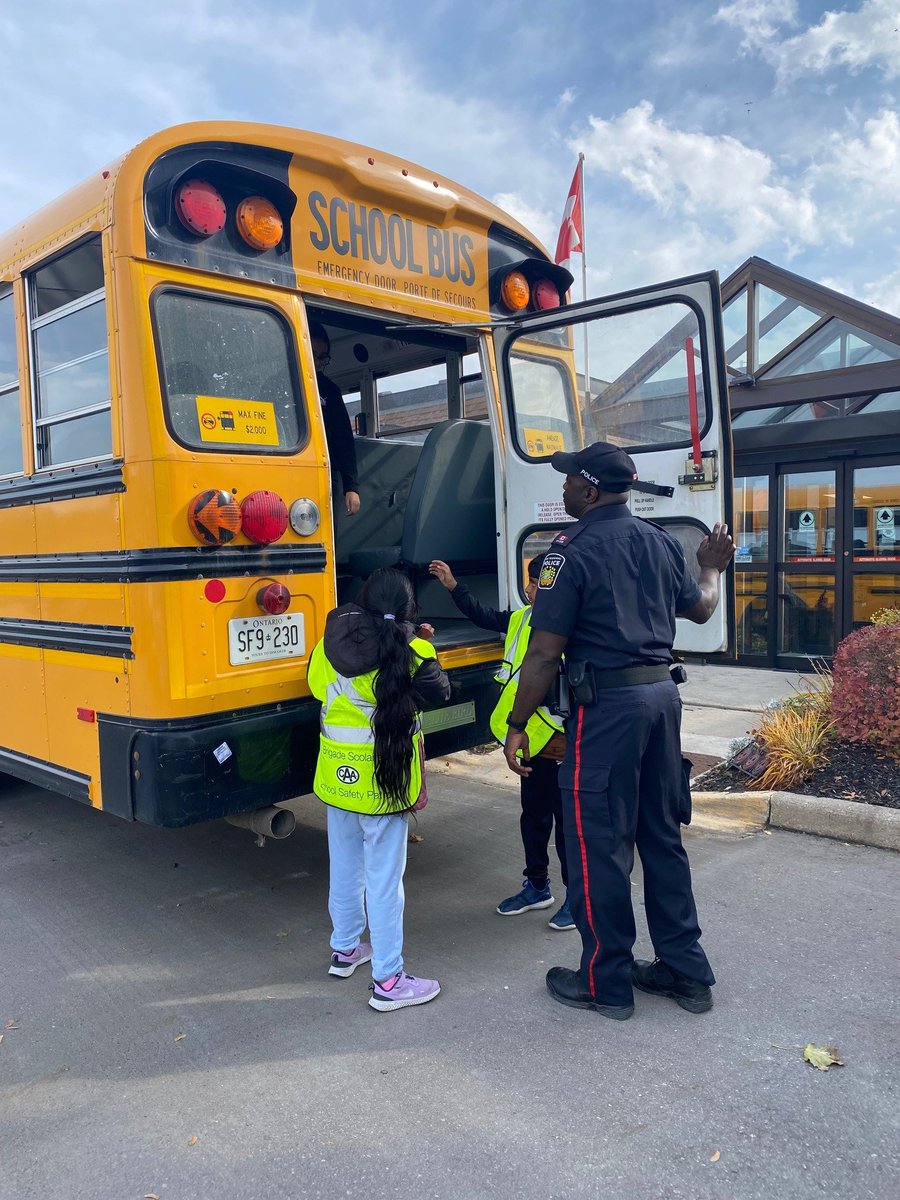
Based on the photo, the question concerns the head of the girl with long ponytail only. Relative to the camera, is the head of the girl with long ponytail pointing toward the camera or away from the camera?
away from the camera

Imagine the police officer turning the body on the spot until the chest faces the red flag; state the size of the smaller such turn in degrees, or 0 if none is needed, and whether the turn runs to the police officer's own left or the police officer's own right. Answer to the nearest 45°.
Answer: approximately 45° to the police officer's own right

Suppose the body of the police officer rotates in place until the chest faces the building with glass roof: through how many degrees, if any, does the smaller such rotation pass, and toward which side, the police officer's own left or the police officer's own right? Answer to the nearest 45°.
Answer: approximately 45° to the police officer's own right

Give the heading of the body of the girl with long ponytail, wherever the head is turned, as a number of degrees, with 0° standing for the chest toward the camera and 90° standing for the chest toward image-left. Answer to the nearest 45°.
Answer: approximately 225°

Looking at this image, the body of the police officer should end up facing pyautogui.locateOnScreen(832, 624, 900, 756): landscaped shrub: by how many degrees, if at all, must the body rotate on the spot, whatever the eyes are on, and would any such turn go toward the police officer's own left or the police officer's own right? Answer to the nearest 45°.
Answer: approximately 90° to the police officer's own right

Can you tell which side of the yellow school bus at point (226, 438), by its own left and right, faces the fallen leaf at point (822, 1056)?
back

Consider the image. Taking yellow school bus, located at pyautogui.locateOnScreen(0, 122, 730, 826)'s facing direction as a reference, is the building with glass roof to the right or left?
on its right

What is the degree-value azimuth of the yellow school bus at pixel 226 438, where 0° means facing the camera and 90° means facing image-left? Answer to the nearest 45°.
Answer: approximately 135°

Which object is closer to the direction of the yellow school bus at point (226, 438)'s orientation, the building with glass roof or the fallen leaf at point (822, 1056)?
the building with glass roof

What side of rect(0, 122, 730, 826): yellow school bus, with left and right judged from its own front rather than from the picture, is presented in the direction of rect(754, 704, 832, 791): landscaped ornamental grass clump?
right
